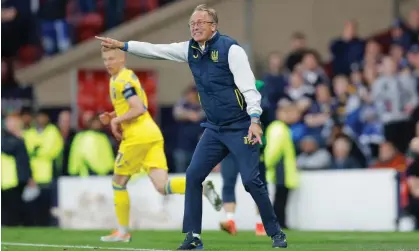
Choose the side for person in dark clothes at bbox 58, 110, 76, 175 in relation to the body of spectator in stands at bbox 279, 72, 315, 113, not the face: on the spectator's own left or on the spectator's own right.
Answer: on the spectator's own right

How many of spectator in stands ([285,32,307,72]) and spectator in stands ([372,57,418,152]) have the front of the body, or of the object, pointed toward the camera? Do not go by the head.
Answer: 2

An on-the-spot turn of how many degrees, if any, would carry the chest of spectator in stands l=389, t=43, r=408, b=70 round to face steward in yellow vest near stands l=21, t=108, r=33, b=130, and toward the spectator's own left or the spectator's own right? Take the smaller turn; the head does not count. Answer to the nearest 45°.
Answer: approximately 45° to the spectator's own right

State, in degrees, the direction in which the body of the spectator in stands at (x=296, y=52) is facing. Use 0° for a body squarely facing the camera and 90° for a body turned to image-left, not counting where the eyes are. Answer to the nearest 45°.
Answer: approximately 0°
